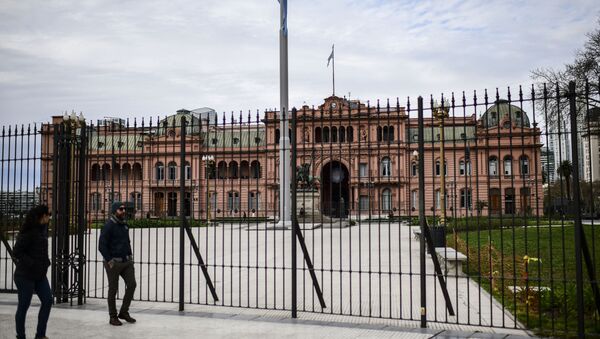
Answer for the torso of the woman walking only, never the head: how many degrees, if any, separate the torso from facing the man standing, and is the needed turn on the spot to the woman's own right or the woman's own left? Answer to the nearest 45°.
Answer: approximately 45° to the woman's own left

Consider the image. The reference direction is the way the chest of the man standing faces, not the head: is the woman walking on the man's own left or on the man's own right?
on the man's own right
